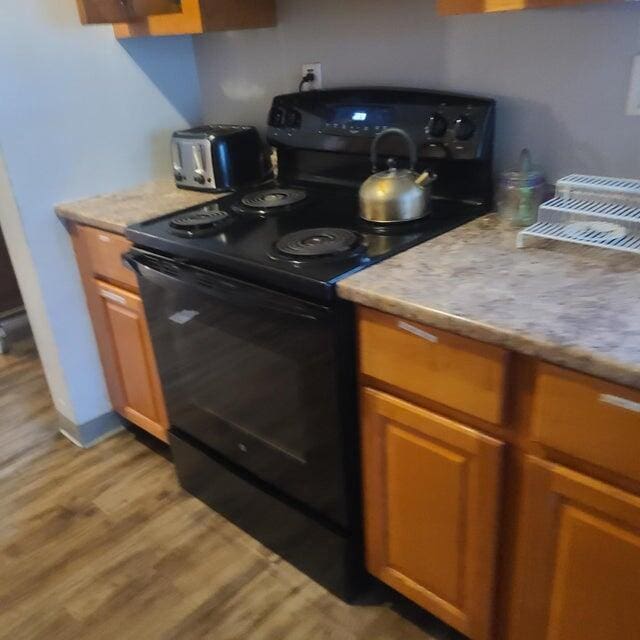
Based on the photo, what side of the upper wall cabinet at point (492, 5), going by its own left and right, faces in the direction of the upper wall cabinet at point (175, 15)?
right

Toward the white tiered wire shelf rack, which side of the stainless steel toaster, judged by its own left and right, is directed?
left

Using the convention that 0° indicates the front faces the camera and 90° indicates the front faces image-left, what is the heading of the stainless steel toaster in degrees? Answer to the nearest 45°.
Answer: approximately 45°

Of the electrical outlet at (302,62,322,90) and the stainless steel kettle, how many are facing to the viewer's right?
1

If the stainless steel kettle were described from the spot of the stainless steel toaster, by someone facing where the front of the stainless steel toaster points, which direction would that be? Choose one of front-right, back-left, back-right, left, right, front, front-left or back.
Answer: left

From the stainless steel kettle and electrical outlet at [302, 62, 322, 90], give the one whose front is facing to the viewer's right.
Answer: the stainless steel kettle

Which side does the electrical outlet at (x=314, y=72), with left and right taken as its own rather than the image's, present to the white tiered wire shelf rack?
left

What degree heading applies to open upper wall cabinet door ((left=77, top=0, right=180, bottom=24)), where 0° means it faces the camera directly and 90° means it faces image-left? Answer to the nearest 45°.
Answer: approximately 45°

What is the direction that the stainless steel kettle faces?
to the viewer's right

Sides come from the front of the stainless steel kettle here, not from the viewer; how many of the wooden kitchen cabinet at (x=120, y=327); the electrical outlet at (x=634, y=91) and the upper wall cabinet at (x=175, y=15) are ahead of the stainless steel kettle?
1

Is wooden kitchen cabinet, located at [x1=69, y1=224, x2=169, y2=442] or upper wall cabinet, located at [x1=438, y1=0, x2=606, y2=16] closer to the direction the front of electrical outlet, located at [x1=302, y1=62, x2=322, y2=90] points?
the wooden kitchen cabinet

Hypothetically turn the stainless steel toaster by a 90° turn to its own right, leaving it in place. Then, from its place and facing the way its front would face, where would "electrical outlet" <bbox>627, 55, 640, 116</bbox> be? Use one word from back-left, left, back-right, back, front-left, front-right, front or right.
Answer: back

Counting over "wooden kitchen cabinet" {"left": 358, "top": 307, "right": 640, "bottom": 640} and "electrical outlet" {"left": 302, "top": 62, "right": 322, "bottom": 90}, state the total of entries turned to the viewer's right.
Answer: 0

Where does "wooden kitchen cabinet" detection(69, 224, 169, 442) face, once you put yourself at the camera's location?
facing the viewer and to the left of the viewer

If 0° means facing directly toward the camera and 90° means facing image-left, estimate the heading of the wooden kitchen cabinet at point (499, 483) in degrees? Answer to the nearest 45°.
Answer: approximately 45°
